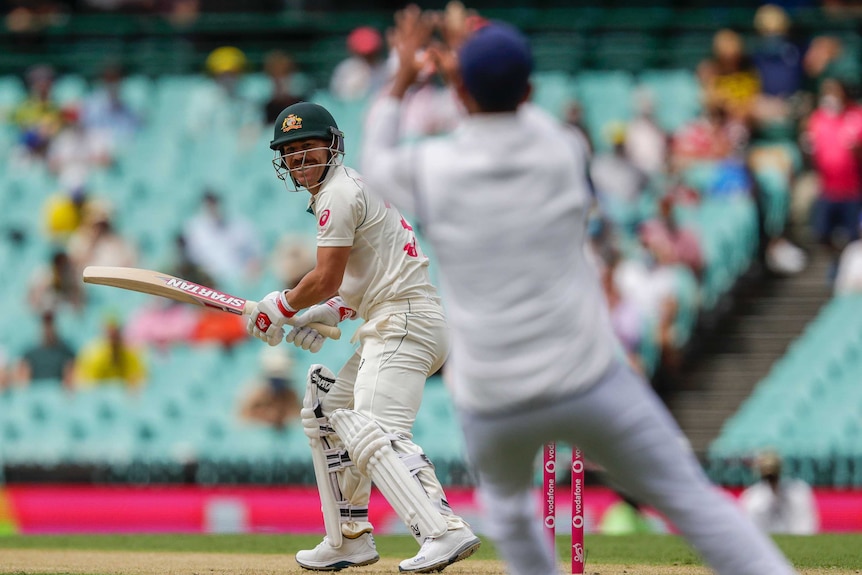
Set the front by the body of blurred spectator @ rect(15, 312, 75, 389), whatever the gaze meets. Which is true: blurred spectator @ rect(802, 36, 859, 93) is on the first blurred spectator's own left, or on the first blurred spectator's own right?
on the first blurred spectator's own left

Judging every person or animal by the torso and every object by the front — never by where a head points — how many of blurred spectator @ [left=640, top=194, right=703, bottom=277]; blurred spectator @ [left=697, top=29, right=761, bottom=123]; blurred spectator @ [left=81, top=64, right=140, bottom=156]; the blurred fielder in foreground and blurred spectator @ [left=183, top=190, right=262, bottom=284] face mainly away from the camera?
1

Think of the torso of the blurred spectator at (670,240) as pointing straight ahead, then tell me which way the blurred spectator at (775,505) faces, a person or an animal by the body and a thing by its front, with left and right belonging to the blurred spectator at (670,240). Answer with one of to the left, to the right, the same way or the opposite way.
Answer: the same way

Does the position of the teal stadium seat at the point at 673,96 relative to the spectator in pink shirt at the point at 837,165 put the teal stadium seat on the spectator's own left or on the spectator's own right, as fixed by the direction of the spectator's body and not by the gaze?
on the spectator's own right

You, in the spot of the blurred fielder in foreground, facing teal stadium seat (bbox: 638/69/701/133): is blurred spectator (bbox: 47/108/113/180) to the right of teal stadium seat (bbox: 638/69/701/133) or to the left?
left

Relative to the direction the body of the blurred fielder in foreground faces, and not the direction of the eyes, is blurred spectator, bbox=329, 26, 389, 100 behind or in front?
in front

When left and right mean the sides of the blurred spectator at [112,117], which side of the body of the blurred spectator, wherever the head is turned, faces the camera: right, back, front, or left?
front

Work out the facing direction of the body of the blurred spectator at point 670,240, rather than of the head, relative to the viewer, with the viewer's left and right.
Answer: facing the viewer

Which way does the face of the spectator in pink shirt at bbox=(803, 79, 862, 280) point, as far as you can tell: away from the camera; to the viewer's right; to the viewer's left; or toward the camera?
toward the camera

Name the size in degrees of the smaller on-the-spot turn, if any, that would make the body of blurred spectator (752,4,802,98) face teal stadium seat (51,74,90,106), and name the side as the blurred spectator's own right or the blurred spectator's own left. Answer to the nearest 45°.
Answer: approximately 90° to the blurred spectator's own right

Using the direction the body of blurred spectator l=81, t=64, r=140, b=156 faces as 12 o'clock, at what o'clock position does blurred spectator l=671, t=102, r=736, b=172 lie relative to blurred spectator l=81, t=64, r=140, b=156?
blurred spectator l=671, t=102, r=736, b=172 is roughly at 10 o'clock from blurred spectator l=81, t=64, r=140, b=156.

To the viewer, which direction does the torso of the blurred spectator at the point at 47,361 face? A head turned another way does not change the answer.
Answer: toward the camera

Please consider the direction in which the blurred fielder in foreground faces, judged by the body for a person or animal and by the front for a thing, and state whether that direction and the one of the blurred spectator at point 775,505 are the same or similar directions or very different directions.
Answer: very different directions

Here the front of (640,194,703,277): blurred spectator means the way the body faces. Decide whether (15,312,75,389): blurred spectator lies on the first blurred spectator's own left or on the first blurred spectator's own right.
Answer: on the first blurred spectator's own right

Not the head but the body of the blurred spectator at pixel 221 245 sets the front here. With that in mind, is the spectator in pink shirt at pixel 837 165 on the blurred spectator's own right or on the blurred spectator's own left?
on the blurred spectator's own left

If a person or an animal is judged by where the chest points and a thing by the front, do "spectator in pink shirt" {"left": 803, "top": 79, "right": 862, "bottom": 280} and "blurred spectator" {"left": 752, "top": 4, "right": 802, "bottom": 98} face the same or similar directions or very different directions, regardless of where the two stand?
same or similar directions

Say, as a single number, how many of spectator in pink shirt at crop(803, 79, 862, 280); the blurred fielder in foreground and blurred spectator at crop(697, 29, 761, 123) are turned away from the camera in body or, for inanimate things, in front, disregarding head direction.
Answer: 1

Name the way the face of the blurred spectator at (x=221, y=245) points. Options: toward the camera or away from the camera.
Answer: toward the camera
